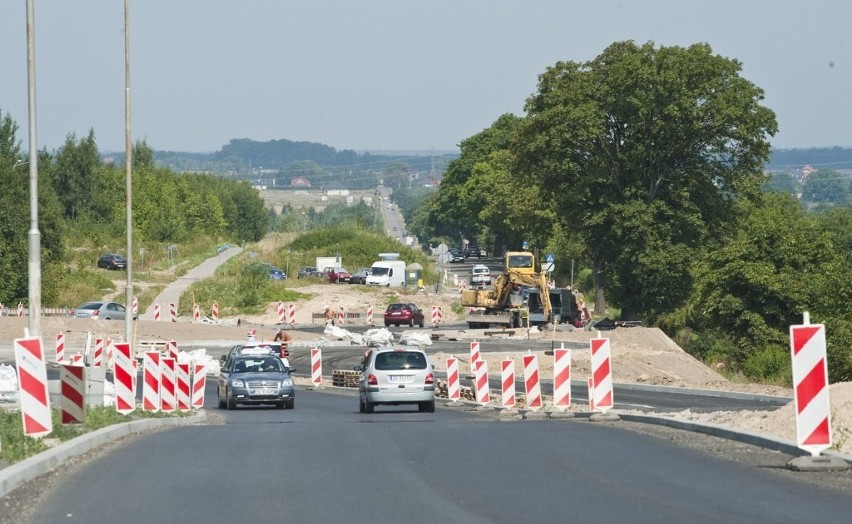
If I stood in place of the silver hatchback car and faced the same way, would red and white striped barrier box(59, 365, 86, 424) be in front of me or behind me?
behind

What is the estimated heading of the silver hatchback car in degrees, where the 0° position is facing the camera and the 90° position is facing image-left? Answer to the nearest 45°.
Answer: approximately 180°

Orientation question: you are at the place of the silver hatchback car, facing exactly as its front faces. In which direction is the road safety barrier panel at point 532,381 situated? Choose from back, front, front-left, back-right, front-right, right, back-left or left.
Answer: back-right

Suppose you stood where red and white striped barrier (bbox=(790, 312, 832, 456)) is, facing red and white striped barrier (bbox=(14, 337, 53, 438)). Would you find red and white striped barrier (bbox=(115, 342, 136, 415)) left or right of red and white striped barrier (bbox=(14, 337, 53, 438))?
right

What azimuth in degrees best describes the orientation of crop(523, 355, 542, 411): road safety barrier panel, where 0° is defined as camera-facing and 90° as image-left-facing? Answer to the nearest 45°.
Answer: approximately 0°

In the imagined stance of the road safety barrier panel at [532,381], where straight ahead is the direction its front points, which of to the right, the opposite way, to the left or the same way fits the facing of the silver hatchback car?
the opposite way

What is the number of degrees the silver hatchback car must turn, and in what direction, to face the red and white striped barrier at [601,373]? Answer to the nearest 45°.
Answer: approximately 135° to its right

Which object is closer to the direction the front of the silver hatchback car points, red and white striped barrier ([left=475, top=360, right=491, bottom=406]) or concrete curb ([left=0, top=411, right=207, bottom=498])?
the red and white striped barrier
